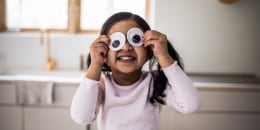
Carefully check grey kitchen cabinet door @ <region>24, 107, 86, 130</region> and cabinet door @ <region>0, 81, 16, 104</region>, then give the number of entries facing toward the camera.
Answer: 2

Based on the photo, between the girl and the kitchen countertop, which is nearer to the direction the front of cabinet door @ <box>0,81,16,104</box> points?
the girl

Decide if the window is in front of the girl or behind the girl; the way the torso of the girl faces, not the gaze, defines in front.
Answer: behind

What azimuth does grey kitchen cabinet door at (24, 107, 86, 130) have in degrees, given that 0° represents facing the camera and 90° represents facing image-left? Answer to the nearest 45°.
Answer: approximately 0°
